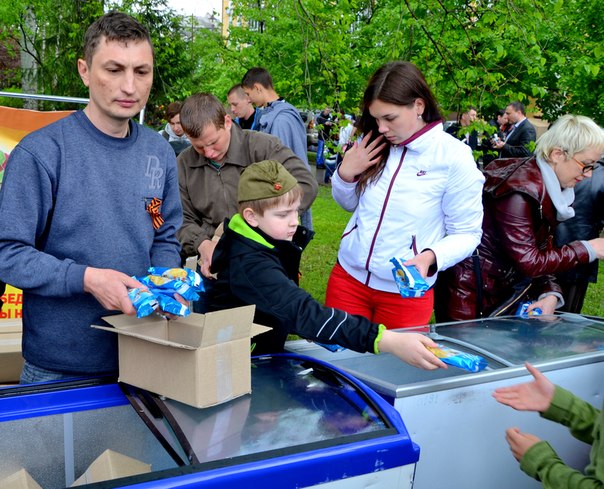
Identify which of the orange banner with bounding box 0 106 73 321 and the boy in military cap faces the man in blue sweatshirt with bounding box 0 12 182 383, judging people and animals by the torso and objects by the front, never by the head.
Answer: the orange banner

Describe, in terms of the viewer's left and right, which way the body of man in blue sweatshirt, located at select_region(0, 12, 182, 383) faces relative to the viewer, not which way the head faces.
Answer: facing the viewer and to the right of the viewer

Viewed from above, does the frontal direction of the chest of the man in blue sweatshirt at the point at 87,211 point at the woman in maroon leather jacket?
no

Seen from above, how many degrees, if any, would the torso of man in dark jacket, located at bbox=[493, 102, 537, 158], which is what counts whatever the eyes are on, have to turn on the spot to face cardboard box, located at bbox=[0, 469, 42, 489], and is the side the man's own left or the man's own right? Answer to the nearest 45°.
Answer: approximately 90° to the man's own left

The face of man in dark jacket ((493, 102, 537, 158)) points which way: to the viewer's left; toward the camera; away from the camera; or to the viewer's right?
to the viewer's left

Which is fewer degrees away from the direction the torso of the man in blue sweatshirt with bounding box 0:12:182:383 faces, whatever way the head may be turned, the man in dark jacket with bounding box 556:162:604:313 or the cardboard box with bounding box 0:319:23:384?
the man in dark jacket

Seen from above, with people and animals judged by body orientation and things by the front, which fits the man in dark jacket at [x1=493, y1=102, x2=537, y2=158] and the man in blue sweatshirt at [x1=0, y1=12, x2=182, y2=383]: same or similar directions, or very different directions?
very different directions

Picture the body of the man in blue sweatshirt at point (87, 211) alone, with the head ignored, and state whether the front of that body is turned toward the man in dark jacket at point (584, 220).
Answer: no

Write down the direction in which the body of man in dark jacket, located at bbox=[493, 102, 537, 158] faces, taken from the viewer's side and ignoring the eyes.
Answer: to the viewer's left

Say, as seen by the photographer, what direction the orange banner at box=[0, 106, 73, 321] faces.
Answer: facing the viewer

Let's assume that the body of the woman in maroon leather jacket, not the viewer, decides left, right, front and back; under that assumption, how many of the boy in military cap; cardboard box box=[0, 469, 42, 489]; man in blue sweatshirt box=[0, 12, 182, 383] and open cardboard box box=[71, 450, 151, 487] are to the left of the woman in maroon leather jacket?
0

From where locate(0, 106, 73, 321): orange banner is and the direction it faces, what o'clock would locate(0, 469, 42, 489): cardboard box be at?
The cardboard box is roughly at 12 o'clock from the orange banner.
